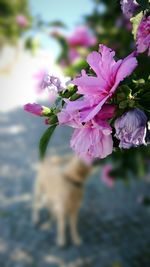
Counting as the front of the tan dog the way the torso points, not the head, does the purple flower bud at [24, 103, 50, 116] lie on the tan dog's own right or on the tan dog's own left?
on the tan dog's own right

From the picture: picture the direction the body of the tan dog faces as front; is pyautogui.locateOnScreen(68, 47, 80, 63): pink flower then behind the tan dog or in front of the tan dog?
in front

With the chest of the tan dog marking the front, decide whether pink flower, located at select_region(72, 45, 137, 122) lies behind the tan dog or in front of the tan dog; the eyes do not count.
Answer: in front

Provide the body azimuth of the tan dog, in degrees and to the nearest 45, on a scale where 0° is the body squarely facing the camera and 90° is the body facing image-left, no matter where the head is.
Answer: approximately 315°

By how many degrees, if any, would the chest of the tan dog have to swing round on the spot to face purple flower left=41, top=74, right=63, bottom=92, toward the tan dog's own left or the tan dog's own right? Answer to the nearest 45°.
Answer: approximately 45° to the tan dog's own right

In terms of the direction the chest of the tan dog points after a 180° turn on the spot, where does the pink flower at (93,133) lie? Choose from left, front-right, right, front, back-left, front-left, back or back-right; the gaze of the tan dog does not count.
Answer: back-left
